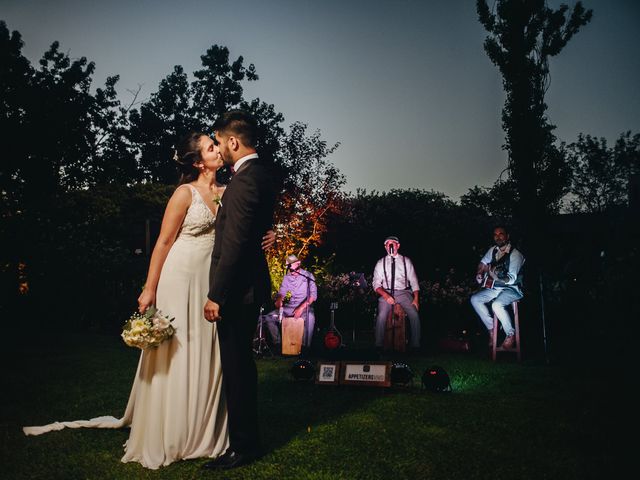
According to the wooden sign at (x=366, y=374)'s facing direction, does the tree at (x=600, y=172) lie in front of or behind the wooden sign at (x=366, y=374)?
behind

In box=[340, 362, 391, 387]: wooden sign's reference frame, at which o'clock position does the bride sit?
The bride is roughly at 1 o'clock from the wooden sign.

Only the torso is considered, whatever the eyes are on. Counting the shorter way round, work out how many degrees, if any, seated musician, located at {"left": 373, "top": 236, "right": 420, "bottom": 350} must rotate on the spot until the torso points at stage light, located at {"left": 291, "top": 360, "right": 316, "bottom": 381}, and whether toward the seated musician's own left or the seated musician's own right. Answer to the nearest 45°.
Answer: approximately 45° to the seated musician's own right

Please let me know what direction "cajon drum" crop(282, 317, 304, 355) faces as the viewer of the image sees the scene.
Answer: facing the viewer

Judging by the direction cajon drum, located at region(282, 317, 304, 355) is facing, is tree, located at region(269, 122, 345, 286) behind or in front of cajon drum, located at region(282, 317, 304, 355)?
behind

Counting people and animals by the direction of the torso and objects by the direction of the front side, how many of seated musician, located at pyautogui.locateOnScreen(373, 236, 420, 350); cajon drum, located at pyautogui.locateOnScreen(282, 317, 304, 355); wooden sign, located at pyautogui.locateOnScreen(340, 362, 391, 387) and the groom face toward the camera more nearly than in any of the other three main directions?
3

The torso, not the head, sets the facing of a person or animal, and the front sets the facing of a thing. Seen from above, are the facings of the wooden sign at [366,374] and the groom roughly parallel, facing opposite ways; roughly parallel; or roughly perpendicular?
roughly perpendicular

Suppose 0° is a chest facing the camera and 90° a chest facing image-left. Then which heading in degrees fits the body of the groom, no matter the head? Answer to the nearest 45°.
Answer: approximately 90°

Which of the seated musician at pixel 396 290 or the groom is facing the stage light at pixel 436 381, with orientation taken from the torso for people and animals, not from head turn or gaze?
the seated musician

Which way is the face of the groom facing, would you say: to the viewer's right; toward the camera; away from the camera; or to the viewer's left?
to the viewer's left

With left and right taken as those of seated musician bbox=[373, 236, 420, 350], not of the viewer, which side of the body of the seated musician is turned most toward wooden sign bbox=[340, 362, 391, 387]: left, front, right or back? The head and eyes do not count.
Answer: front

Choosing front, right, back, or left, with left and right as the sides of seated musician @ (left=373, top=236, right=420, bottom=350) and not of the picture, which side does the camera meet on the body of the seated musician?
front

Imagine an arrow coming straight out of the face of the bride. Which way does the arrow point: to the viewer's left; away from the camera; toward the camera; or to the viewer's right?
to the viewer's right

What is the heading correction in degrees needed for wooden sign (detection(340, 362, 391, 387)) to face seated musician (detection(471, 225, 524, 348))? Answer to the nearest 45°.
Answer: approximately 135° to its left

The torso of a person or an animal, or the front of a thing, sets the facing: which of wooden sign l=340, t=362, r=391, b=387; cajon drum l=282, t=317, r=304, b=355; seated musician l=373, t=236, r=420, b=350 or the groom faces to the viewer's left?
the groom

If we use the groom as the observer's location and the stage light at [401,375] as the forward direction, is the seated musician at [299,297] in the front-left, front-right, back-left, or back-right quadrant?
front-left

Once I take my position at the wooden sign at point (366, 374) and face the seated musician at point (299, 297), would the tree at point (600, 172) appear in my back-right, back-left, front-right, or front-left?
front-right
